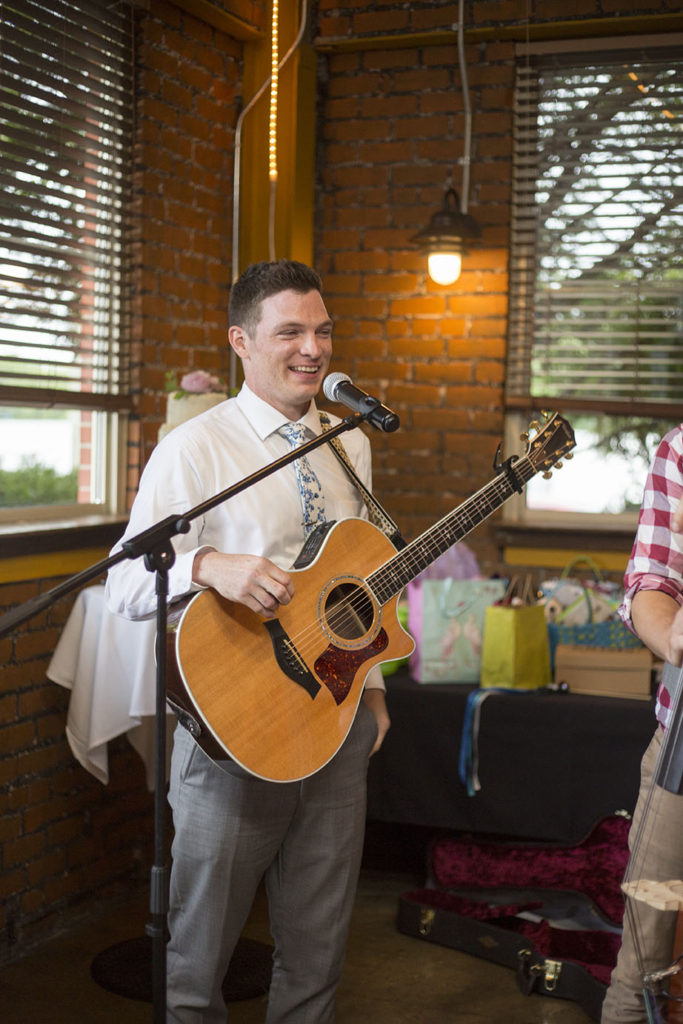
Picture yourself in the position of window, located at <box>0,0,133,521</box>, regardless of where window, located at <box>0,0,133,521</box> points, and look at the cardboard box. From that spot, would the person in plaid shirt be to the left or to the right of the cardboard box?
right

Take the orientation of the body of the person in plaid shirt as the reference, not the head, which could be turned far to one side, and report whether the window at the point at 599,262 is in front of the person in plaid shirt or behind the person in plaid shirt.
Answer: behind

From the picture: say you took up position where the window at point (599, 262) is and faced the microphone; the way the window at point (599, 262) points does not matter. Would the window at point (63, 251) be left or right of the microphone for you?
right
